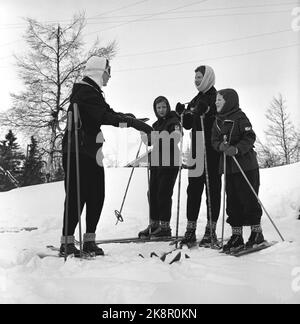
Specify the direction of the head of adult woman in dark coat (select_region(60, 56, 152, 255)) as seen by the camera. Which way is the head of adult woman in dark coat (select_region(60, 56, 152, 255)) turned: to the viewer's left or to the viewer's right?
to the viewer's right

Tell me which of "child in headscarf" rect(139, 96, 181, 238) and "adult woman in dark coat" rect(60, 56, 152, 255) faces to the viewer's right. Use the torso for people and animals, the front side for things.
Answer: the adult woman in dark coat

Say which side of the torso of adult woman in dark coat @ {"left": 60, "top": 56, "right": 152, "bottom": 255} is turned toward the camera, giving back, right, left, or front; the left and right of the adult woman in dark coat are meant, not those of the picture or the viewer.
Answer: right

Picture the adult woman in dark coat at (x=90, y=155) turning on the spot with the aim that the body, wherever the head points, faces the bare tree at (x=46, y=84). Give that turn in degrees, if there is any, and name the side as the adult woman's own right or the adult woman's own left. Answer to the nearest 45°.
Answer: approximately 90° to the adult woman's own left

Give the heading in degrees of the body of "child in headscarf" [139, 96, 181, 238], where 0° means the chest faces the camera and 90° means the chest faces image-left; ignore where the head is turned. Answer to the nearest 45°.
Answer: approximately 45°

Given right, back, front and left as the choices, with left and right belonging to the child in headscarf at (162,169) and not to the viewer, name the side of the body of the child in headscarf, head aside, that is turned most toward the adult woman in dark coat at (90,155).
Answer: front

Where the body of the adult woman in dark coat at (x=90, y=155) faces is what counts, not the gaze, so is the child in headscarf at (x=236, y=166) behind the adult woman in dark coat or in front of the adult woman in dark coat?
in front

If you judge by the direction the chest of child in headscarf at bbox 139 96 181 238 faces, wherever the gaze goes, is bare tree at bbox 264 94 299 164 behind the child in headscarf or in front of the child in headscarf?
behind

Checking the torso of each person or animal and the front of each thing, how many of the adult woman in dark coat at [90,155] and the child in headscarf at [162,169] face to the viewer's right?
1
